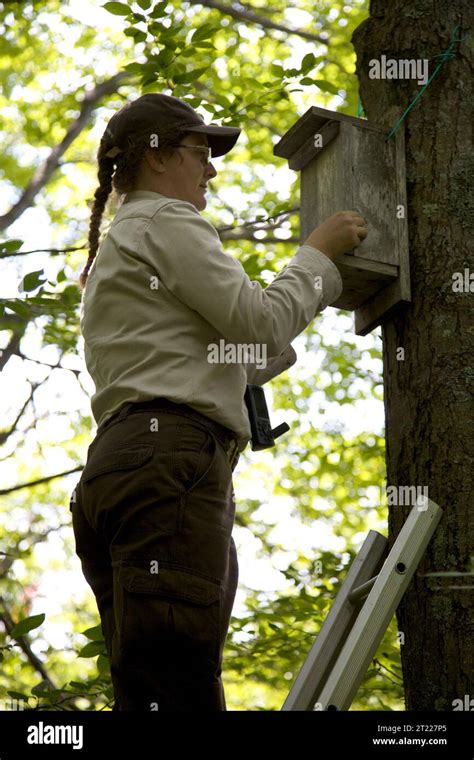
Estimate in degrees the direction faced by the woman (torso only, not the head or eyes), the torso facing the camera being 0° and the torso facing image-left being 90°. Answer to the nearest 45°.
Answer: approximately 270°

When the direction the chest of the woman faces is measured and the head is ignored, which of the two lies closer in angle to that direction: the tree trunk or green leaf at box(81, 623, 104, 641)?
the tree trunk

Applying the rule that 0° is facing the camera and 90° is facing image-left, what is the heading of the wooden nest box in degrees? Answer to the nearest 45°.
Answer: approximately 45°

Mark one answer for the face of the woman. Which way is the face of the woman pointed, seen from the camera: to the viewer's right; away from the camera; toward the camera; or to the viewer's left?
to the viewer's right

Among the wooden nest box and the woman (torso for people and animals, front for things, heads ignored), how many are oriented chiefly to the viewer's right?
1
